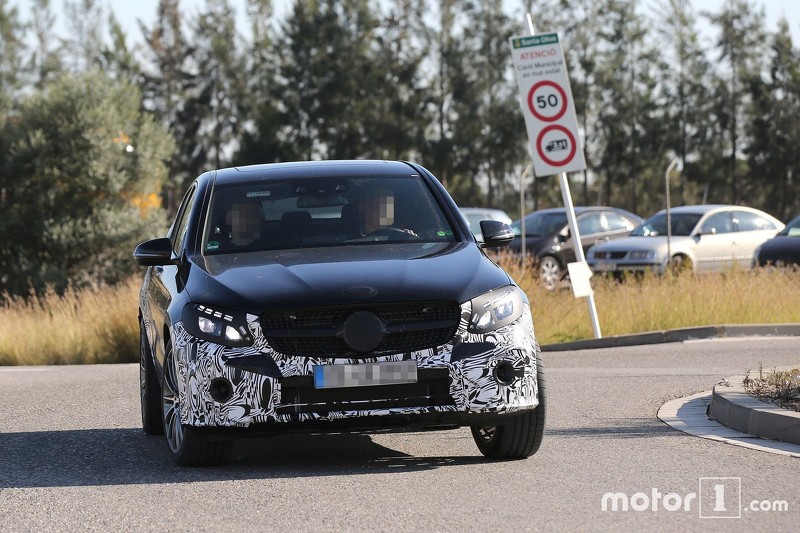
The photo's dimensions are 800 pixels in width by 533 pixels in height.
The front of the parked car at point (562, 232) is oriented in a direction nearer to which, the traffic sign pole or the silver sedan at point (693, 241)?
the traffic sign pole

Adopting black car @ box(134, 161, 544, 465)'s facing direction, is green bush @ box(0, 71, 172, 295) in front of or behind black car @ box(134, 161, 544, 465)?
behind

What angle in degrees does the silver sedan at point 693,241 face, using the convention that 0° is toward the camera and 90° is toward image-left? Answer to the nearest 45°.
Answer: approximately 45°

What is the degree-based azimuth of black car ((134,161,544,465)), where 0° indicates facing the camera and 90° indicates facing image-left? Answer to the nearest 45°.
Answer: approximately 0°

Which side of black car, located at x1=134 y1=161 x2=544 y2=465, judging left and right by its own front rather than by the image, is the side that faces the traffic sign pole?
back

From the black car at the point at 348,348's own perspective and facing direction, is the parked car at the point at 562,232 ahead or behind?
behind

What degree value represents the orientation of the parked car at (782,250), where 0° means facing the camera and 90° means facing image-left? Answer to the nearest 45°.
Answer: approximately 45°

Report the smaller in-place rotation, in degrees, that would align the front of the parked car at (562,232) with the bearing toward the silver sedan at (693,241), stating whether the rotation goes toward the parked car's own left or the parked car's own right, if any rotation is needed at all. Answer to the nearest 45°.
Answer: approximately 90° to the parked car's own left

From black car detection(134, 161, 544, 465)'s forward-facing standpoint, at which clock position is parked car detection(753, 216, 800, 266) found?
The parked car is roughly at 7 o'clock from the black car.

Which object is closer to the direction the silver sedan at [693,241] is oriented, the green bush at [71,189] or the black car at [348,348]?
the green bush
